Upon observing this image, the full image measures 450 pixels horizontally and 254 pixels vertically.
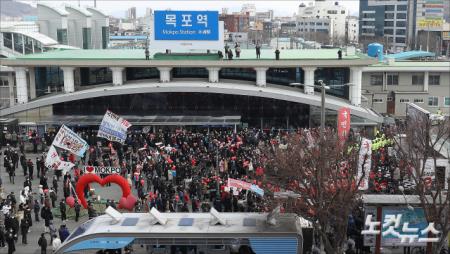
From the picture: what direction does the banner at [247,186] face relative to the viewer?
toward the camera

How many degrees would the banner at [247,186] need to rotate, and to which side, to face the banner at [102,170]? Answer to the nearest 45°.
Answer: approximately 135° to its right

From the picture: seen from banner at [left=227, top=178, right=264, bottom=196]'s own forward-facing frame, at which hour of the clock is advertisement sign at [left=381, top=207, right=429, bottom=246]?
The advertisement sign is roughly at 10 o'clock from the banner.

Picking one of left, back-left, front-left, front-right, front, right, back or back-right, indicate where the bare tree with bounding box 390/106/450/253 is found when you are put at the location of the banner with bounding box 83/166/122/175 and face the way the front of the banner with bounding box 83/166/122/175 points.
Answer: front-left

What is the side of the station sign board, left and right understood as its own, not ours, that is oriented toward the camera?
front

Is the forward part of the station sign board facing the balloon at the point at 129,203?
yes

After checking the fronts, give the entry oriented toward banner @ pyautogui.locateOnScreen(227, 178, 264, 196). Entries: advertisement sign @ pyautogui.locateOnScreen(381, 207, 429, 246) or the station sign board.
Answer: the station sign board

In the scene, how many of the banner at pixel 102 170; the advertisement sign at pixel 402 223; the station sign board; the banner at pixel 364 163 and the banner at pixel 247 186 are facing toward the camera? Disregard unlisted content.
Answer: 5

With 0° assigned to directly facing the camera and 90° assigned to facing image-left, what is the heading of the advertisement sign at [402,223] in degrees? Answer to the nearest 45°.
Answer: approximately 0°

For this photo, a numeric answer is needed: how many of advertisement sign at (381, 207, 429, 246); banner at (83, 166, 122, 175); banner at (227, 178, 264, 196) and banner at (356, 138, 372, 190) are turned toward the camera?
4

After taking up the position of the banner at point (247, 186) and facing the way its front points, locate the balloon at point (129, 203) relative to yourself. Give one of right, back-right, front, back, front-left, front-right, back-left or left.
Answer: right

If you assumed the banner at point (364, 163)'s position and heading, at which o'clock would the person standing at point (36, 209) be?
The person standing is roughly at 3 o'clock from the banner.

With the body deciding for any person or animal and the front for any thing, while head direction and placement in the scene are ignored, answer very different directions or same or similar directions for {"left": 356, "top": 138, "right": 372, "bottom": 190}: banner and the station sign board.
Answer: same or similar directions

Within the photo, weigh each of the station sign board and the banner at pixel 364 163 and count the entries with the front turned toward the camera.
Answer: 2
